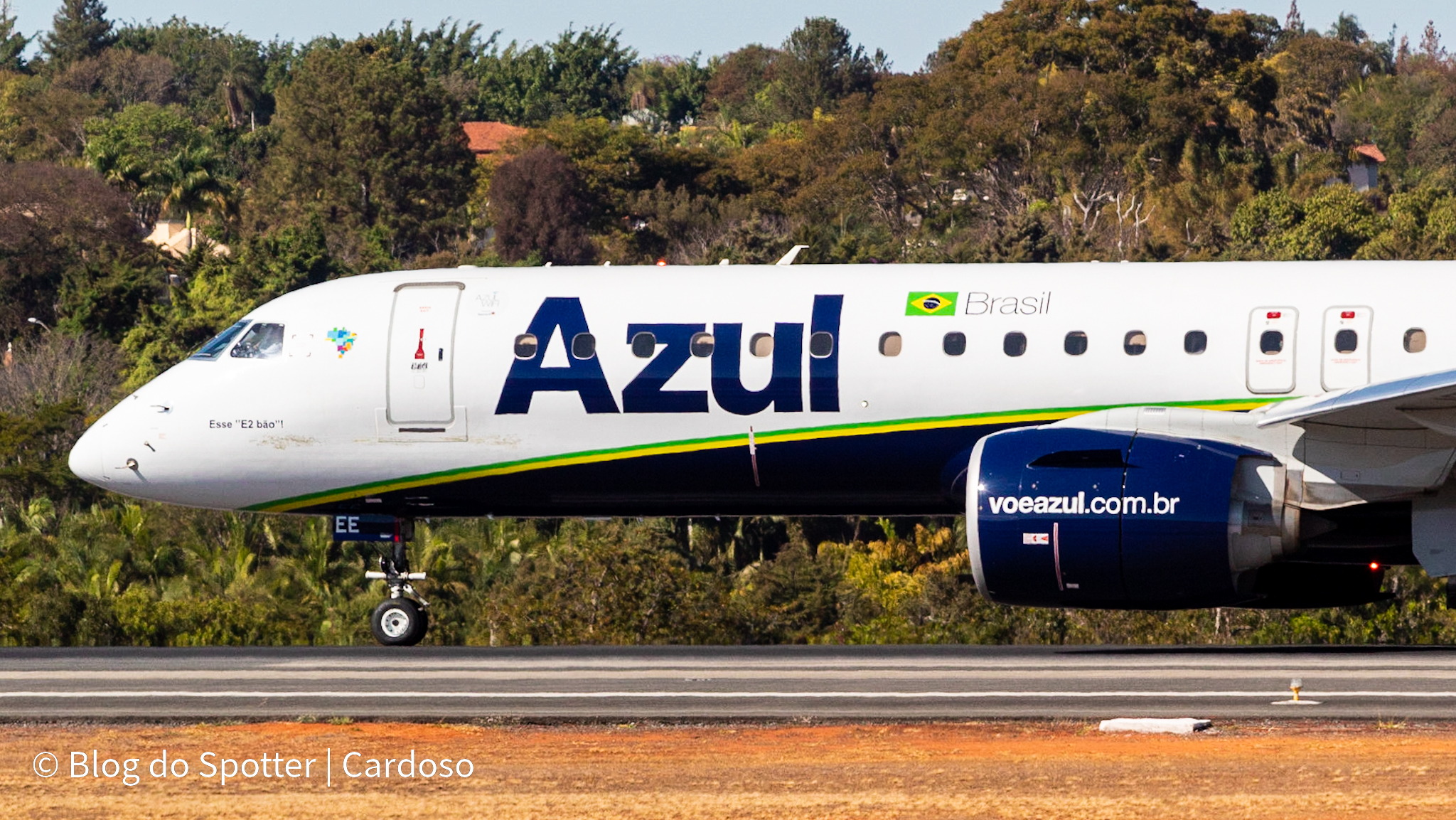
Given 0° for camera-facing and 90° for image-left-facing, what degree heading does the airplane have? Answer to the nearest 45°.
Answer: approximately 90°
